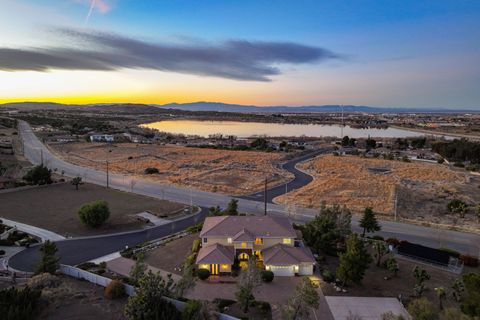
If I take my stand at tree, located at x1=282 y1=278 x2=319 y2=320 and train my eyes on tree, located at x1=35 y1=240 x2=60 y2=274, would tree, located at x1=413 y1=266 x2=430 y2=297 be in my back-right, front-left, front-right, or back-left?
back-right

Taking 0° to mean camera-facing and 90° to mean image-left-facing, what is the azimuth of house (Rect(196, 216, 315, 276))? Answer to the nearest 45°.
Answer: approximately 0°

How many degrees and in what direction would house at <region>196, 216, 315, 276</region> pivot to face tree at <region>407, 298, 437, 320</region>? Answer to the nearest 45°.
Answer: approximately 45° to its left

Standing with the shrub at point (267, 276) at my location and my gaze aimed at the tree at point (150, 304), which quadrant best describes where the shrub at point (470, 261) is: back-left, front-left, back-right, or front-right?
back-left

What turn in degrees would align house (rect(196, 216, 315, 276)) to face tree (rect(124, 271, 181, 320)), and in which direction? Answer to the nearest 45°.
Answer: approximately 45° to its right

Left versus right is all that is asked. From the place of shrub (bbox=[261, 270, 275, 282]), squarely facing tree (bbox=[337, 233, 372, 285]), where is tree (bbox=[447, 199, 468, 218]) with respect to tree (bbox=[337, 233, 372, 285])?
left

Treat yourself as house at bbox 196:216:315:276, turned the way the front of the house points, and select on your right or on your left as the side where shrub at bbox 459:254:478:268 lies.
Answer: on your left

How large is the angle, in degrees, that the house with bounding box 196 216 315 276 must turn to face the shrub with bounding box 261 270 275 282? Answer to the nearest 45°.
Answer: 0° — it already faces it

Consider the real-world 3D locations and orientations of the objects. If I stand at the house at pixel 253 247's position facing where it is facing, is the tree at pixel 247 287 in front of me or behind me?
in front
